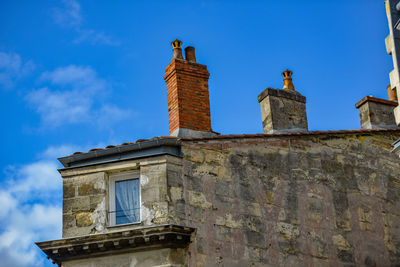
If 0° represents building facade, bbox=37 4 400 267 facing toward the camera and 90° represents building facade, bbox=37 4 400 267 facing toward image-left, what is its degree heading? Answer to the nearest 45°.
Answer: approximately 45°
